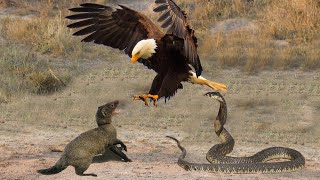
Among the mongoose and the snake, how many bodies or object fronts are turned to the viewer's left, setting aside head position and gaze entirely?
1

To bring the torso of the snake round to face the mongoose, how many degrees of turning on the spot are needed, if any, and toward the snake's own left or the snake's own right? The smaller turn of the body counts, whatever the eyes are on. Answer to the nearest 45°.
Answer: approximately 45° to the snake's own left

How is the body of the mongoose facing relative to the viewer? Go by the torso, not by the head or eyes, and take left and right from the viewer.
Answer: facing to the right of the viewer

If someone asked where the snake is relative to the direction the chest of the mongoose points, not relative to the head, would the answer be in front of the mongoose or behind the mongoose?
in front

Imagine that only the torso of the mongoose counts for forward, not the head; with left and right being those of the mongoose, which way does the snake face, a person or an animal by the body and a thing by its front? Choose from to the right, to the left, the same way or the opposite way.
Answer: the opposite way

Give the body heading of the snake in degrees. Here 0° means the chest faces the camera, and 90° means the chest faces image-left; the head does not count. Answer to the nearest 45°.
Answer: approximately 90°
